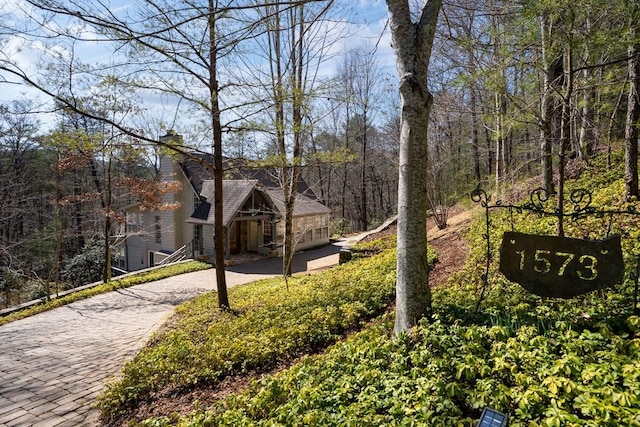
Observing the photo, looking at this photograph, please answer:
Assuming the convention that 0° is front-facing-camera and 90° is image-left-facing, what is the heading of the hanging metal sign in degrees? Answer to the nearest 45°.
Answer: approximately 0°

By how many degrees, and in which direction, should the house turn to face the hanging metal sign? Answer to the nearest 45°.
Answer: approximately 45° to its right

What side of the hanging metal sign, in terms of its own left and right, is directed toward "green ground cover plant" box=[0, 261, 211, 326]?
right

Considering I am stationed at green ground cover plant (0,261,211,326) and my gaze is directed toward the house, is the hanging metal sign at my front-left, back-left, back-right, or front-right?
back-right

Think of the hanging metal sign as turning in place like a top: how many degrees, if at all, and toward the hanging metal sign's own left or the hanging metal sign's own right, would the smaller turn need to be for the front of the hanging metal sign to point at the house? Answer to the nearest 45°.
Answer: approximately 135° to the hanging metal sign's own right

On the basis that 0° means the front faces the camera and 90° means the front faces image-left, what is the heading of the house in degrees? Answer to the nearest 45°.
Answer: approximately 315°
